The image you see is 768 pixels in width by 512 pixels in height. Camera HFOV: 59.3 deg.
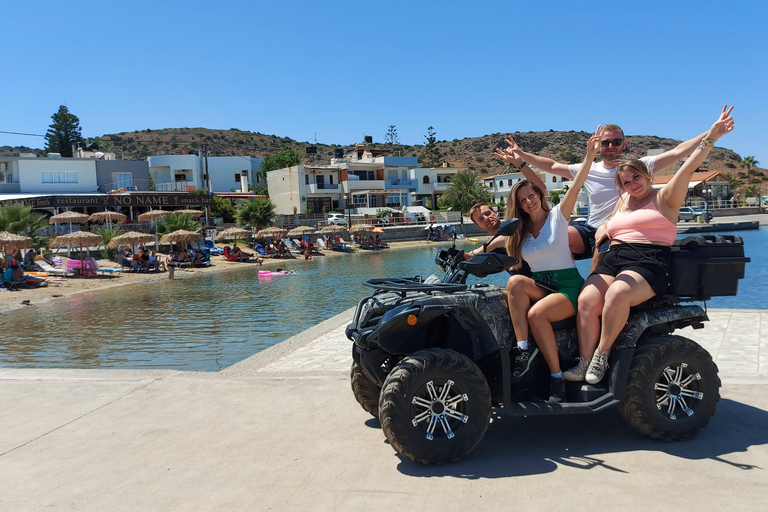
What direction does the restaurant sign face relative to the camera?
toward the camera

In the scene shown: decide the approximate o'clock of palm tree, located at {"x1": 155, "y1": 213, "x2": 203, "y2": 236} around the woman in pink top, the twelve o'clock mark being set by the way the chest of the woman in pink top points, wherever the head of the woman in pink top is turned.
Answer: The palm tree is roughly at 3 o'clock from the woman in pink top.

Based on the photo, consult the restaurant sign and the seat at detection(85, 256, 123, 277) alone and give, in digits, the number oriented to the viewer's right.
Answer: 1

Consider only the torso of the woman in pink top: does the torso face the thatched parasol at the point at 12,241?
no

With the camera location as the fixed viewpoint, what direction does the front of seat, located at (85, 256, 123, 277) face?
facing to the right of the viewer

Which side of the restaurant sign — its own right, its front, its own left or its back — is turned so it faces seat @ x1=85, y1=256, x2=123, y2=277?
front

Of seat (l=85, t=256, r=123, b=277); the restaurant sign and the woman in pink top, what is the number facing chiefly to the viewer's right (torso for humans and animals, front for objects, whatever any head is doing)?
1

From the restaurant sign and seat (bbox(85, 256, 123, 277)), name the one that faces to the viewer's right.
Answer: the seat

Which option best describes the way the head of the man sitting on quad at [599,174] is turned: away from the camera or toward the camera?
toward the camera

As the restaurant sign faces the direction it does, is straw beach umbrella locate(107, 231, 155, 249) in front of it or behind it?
in front

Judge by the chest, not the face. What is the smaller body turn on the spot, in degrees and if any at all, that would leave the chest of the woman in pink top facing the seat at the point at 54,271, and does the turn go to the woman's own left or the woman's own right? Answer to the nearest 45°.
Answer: approximately 90° to the woman's own right

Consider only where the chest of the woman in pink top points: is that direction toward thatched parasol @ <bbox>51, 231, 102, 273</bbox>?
no

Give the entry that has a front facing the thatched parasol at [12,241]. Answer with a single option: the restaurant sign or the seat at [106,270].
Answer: the restaurant sign

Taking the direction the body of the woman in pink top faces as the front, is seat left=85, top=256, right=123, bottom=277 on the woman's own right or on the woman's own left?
on the woman's own right
